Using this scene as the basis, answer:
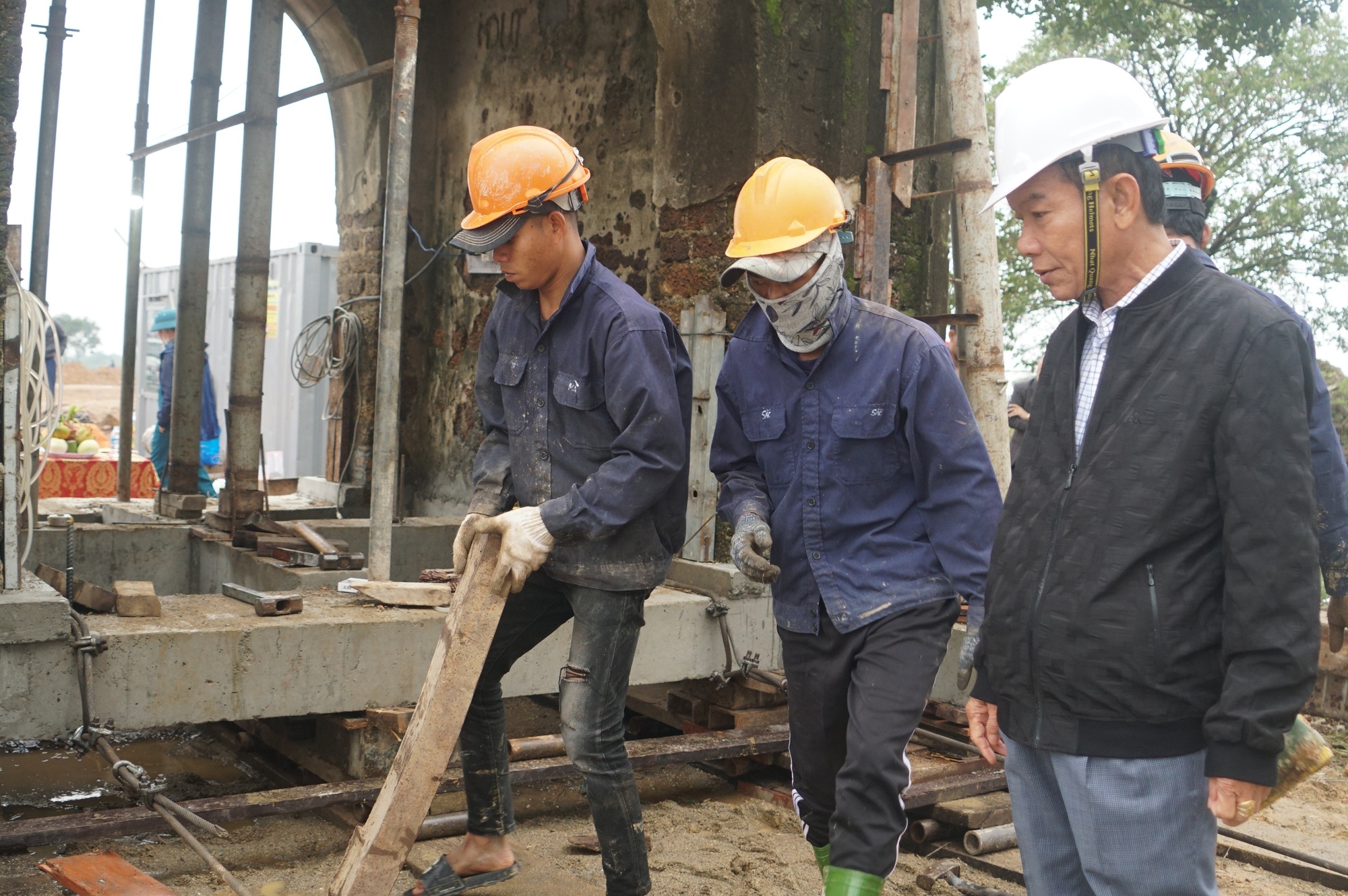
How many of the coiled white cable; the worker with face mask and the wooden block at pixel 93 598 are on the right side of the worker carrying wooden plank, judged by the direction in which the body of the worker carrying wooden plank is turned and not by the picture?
2

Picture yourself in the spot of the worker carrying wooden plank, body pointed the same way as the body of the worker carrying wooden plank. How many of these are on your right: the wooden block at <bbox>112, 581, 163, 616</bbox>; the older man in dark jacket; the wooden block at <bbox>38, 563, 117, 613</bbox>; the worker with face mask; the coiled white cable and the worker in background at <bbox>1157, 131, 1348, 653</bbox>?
3

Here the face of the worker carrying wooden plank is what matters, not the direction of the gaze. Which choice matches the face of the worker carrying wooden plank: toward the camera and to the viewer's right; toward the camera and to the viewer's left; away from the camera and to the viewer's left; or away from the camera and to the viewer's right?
toward the camera and to the viewer's left

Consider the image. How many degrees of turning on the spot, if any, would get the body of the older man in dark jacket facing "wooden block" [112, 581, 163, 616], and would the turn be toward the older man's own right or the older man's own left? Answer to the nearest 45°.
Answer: approximately 45° to the older man's own right

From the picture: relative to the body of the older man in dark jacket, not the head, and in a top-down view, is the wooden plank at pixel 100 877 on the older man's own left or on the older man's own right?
on the older man's own right

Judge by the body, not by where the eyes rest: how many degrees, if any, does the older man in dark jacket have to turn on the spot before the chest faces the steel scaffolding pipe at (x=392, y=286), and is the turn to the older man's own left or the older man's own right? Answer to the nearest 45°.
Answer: approximately 90° to the older man's own right

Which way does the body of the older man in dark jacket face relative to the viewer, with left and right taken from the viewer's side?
facing the viewer and to the left of the viewer
